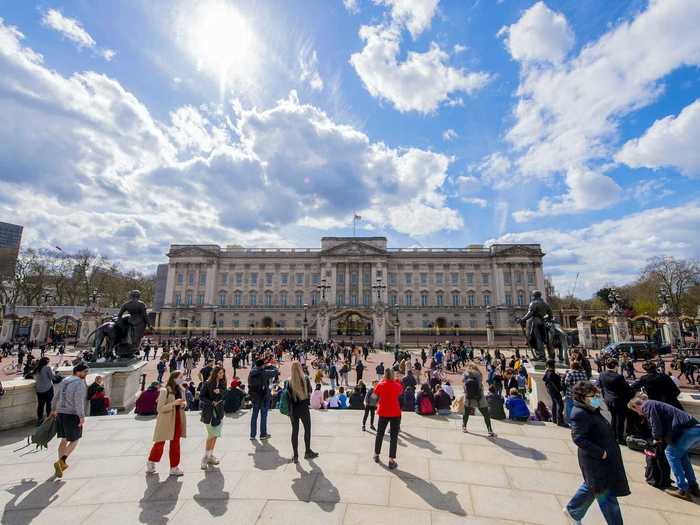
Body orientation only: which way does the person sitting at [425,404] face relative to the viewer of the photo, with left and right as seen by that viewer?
facing away from the viewer

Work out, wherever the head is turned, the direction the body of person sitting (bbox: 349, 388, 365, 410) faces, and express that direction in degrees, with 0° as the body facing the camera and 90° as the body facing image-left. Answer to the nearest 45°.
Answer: approximately 180°

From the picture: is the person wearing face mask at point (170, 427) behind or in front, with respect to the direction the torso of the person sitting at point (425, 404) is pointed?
behind

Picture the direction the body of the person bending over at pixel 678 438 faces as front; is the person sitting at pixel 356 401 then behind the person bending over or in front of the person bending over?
in front

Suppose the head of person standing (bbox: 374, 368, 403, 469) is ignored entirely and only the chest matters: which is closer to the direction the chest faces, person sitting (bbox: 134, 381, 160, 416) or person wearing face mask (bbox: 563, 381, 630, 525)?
the person sitting

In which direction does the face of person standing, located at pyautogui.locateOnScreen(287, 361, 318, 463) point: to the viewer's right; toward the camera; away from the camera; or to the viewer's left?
away from the camera

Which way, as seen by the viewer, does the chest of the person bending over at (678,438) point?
to the viewer's left

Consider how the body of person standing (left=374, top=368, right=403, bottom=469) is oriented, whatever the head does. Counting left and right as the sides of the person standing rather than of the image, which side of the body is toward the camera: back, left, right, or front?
back

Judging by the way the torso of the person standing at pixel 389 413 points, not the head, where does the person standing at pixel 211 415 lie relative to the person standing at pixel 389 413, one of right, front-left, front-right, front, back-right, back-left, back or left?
left
